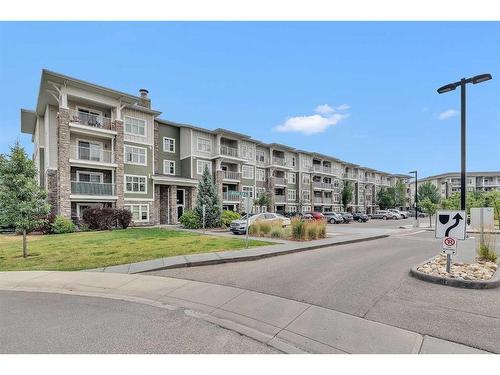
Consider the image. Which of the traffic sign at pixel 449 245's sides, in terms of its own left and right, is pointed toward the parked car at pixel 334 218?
back

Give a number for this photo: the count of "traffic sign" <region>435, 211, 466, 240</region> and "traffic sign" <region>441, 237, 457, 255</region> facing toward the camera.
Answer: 2

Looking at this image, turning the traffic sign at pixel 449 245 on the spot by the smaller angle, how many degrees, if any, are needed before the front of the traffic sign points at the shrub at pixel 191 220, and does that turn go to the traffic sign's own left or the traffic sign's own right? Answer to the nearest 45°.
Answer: approximately 135° to the traffic sign's own right

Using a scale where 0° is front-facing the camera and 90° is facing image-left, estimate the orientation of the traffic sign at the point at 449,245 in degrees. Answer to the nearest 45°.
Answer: approximately 0°

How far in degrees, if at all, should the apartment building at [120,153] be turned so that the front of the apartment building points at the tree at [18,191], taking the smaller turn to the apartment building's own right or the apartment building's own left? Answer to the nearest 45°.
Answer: approximately 45° to the apartment building's own right
